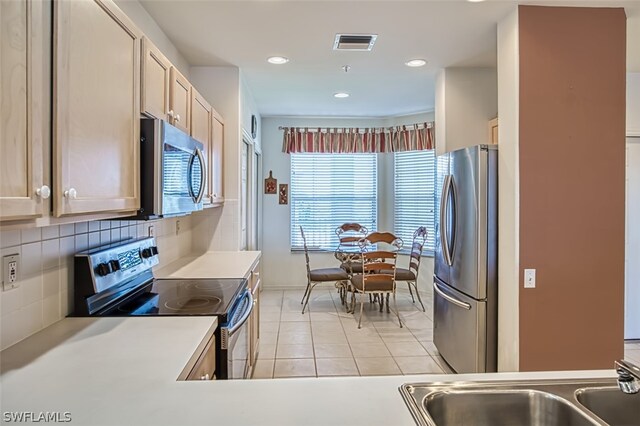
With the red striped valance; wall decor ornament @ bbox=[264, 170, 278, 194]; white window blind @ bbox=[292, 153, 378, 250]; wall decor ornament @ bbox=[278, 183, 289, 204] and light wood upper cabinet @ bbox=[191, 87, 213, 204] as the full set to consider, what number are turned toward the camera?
4

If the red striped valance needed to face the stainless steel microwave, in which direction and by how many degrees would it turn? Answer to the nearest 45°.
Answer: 0° — it already faces it

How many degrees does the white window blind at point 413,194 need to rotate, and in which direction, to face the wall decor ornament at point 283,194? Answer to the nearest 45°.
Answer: approximately 45° to its right

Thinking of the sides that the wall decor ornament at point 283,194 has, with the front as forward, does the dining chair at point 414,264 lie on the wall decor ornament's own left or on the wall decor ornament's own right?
on the wall decor ornament's own left

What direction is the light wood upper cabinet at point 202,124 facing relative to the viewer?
to the viewer's right

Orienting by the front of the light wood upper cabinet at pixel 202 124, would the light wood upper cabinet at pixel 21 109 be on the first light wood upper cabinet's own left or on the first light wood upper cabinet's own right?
on the first light wood upper cabinet's own right
